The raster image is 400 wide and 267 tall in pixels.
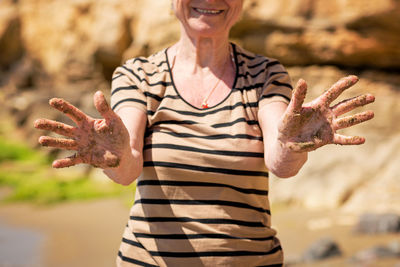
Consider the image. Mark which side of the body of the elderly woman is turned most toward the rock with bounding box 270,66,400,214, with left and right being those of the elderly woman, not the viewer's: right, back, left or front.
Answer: back

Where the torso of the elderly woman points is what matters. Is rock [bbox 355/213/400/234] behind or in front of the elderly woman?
behind

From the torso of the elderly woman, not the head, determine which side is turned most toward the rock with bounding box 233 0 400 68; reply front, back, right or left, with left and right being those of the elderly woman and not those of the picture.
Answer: back

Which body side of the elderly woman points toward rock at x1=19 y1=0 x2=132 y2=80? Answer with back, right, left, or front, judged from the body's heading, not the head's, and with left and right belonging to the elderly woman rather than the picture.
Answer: back

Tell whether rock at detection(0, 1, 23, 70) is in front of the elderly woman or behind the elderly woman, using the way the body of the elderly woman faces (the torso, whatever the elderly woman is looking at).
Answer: behind

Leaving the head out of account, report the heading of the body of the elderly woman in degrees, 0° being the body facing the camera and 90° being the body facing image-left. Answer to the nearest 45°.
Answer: approximately 0°
